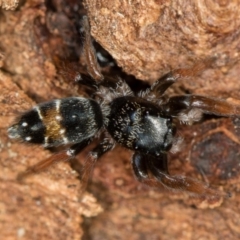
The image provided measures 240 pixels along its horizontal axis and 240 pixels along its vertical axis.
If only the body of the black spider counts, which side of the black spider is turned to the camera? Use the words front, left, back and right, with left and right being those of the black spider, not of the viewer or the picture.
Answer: right
